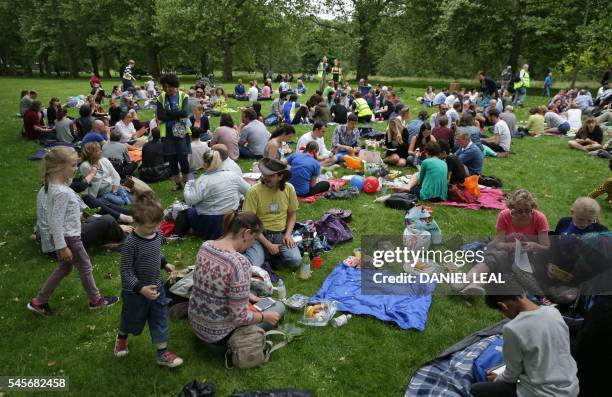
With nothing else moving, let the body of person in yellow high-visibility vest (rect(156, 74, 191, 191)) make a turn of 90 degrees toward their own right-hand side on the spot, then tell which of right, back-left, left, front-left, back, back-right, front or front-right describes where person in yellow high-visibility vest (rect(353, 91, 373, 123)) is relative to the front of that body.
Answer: back-right

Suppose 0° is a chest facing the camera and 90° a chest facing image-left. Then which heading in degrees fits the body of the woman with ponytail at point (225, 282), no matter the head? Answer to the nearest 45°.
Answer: approximately 225°

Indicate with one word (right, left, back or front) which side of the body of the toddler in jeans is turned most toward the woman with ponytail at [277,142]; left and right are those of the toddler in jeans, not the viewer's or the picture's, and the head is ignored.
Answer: left

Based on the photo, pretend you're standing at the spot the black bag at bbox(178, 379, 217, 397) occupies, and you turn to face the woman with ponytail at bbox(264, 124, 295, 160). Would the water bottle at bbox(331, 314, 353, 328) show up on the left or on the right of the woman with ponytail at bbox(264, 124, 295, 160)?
right

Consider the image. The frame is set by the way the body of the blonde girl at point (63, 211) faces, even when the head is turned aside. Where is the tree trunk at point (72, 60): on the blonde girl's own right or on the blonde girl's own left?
on the blonde girl's own left

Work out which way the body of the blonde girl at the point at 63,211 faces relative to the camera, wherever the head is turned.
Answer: to the viewer's right

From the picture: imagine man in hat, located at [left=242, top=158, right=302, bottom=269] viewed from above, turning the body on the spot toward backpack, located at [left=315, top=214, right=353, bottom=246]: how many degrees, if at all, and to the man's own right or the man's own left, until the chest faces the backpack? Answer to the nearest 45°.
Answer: approximately 135° to the man's own left

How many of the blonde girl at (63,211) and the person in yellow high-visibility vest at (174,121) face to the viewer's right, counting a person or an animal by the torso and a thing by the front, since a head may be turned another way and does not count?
1

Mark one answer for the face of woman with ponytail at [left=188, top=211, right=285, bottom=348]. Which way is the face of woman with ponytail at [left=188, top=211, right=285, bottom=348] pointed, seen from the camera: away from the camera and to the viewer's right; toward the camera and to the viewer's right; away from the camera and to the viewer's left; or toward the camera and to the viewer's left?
away from the camera and to the viewer's right

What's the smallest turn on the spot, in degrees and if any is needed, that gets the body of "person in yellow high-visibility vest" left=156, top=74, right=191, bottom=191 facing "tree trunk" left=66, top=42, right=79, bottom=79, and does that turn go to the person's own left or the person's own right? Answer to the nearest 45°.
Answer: approximately 180°
